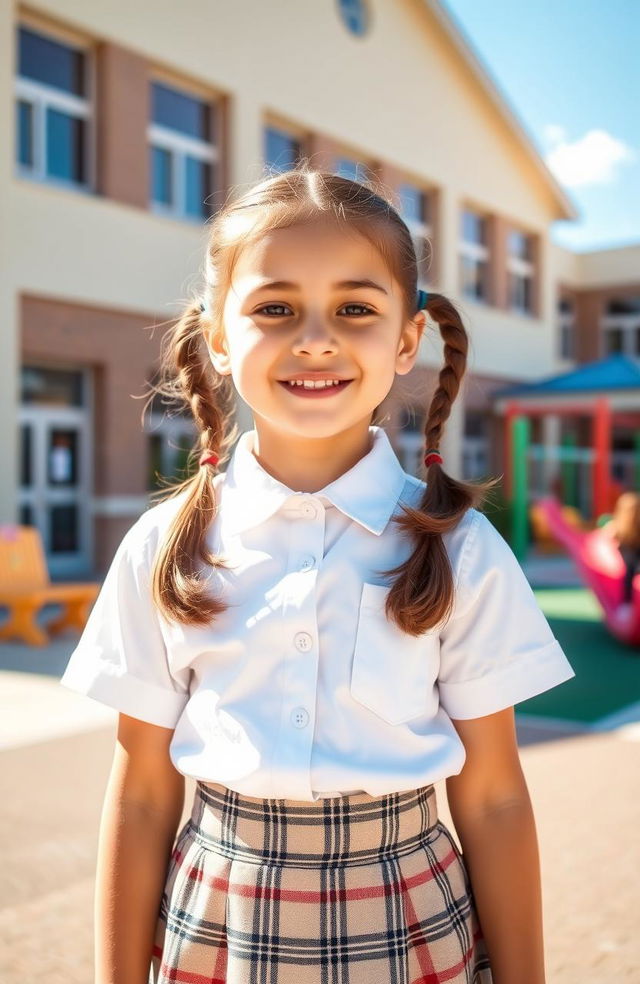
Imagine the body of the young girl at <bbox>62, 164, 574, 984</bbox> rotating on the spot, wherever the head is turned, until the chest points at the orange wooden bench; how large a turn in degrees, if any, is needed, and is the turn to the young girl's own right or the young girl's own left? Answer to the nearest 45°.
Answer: approximately 180°

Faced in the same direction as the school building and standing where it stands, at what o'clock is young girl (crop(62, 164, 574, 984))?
The young girl is roughly at 1 o'clock from the school building.

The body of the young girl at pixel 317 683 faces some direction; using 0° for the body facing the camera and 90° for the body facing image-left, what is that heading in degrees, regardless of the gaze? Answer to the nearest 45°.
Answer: approximately 0°

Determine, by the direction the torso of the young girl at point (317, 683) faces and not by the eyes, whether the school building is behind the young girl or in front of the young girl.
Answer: behind

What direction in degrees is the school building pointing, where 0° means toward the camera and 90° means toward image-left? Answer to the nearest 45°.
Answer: approximately 315°

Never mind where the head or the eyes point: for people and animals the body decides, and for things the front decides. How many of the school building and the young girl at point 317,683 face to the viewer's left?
0
